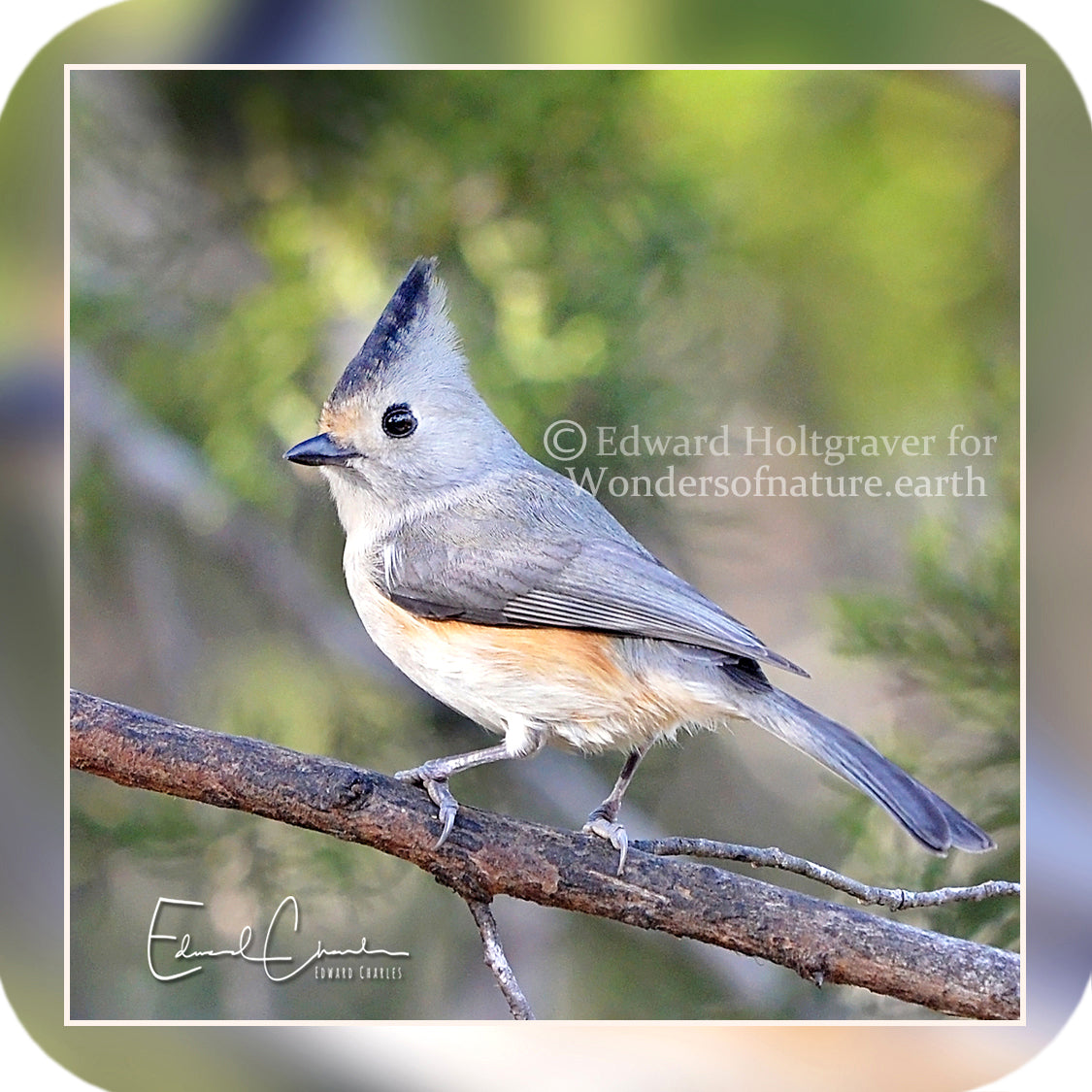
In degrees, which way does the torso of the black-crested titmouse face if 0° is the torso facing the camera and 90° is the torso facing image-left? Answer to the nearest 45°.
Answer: approximately 90°
